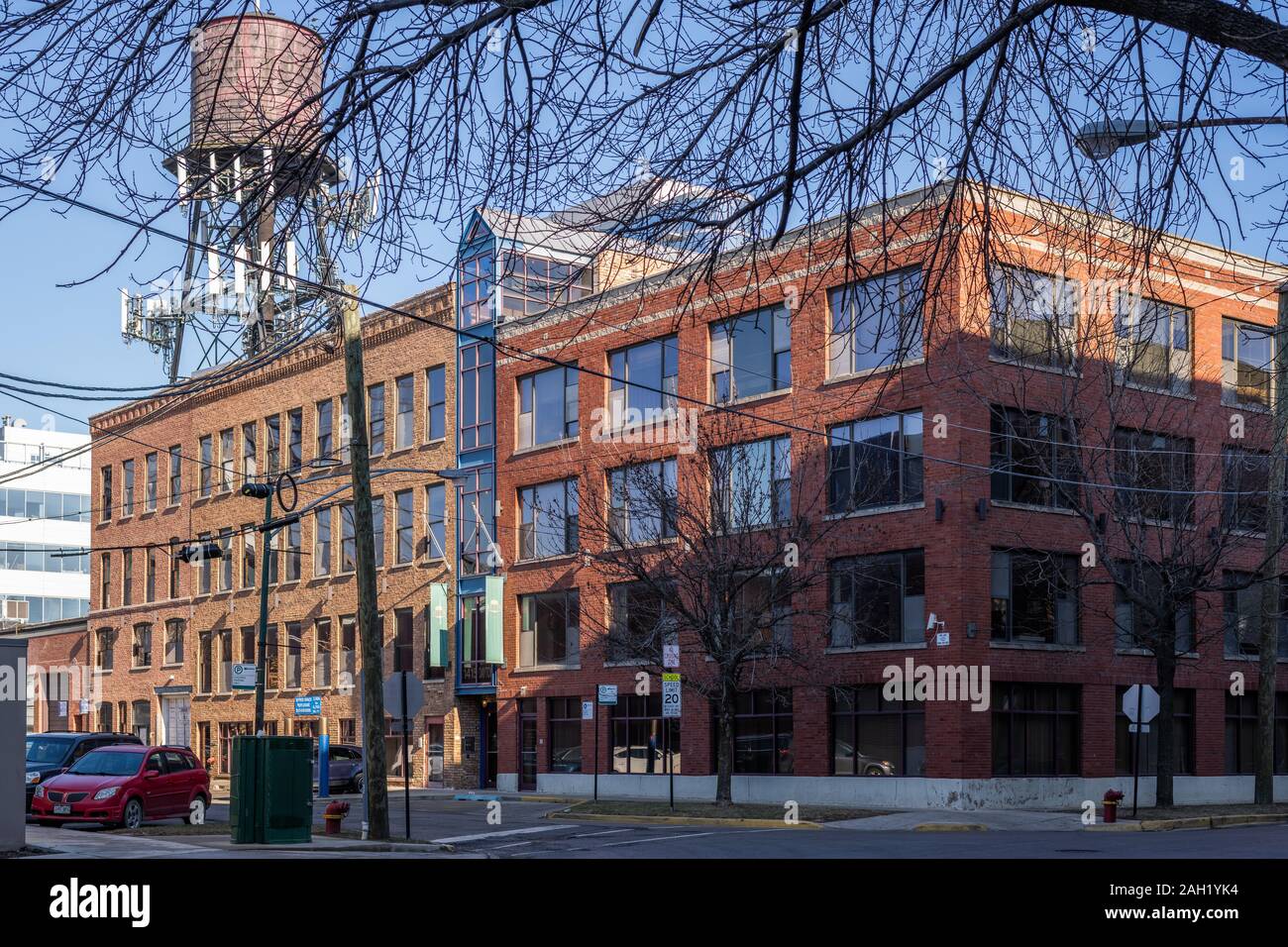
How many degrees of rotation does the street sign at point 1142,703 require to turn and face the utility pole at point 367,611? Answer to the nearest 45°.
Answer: approximately 135° to its left

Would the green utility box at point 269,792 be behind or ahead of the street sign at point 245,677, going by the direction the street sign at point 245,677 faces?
ahead

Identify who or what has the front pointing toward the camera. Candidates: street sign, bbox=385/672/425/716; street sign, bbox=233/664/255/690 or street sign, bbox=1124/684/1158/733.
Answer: street sign, bbox=233/664/255/690

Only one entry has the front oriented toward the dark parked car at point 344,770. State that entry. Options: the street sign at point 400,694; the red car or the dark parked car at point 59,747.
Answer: the street sign

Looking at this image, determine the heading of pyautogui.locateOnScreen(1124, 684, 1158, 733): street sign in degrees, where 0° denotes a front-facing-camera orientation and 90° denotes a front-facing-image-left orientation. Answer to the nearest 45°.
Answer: approximately 180°

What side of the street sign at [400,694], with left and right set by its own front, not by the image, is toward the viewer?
back

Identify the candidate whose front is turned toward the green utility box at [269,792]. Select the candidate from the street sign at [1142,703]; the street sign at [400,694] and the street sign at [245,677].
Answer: the street sign at [245,677]

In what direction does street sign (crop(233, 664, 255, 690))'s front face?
toward the camera

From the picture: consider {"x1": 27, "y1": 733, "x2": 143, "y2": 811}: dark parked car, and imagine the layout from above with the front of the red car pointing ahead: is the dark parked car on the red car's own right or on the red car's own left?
on the red car's own right

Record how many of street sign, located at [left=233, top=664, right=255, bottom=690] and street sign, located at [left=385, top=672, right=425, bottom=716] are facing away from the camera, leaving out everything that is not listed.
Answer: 1
